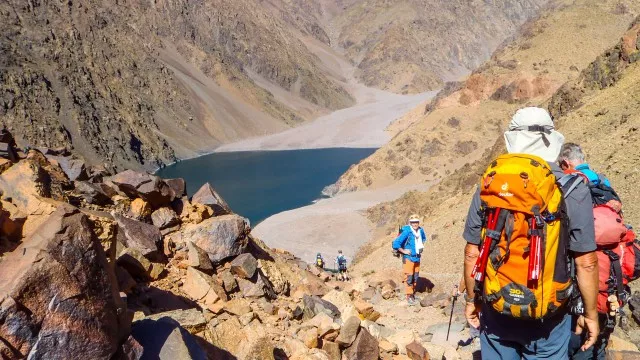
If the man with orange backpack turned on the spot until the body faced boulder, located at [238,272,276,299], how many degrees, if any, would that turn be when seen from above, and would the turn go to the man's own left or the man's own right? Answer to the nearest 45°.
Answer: approximately 45° to the man's own left

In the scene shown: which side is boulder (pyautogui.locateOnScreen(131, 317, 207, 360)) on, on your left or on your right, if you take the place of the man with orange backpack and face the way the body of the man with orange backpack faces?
on your left

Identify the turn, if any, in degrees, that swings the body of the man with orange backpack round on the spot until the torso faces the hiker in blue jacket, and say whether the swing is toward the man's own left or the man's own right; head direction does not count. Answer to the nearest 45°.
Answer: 0° — they already face them

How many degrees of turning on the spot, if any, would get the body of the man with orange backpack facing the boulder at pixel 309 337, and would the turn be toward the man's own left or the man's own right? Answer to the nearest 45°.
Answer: approximately 45° to the man's own left

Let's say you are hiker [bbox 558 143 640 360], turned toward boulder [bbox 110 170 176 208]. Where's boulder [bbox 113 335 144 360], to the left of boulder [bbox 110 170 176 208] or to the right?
left

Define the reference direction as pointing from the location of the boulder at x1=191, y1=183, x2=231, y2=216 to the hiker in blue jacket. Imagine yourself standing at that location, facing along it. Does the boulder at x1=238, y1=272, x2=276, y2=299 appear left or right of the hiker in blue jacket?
right

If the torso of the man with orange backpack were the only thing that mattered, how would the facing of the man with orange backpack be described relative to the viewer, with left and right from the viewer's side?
facing away from the viewer

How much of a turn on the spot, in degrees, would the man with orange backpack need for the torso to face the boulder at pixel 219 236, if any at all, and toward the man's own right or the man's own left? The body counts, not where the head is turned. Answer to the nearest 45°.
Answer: approximately 45° to the man's own left

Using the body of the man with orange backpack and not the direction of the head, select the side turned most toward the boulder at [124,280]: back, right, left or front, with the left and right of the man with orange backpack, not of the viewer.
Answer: left

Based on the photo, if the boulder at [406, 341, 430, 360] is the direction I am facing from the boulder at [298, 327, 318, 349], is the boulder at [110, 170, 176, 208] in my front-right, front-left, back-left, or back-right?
back-left

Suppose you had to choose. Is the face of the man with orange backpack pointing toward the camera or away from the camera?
away from the camera
